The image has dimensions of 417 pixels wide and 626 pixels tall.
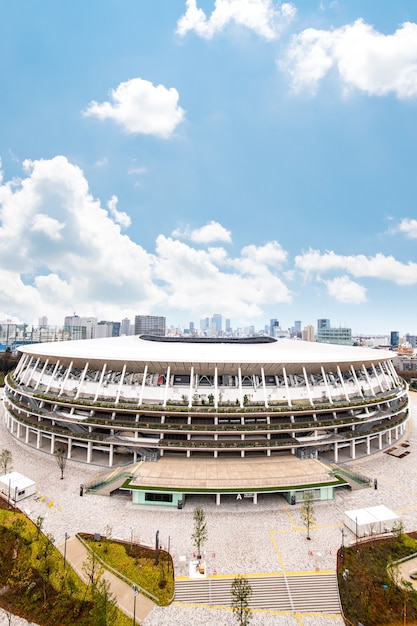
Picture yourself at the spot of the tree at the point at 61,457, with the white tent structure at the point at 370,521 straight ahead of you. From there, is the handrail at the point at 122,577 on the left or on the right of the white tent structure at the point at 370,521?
right

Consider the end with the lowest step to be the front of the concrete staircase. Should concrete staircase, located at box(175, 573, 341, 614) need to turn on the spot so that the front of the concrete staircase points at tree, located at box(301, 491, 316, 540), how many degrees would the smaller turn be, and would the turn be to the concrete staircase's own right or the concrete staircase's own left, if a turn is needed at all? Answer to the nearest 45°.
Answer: approximately 180°

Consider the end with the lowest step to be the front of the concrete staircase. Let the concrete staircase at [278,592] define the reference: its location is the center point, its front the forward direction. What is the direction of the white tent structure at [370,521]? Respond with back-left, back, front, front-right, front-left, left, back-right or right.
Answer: back-left

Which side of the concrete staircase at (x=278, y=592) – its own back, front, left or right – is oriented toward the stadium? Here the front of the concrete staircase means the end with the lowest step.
back

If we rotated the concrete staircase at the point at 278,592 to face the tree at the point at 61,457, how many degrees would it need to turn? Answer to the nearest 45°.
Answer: approximately 135° to its right

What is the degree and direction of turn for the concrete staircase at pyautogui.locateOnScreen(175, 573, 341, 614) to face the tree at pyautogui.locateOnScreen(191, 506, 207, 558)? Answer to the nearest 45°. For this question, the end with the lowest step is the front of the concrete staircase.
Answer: approximately 135° to its right

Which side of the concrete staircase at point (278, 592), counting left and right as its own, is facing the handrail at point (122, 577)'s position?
right

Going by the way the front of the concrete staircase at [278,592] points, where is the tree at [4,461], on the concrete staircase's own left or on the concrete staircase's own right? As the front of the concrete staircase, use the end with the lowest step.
on the concrete staircase's own right

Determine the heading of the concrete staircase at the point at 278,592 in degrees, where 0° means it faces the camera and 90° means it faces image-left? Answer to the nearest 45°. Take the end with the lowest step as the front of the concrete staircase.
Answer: approximately 0°
